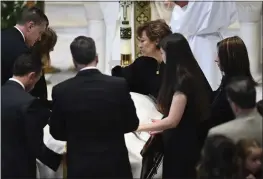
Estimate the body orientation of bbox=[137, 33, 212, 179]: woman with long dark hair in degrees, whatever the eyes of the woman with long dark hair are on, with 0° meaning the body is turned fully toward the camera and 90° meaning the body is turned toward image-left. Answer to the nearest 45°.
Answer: approximately 90°

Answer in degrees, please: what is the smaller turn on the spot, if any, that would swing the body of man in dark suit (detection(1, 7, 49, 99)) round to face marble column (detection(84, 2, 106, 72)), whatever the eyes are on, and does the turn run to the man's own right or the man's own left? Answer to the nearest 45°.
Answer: approximately 45° to the man's own left

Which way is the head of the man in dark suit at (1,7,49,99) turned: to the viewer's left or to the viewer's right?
to the viewer's right

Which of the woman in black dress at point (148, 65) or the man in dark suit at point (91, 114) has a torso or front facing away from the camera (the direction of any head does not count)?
the man in dark suit

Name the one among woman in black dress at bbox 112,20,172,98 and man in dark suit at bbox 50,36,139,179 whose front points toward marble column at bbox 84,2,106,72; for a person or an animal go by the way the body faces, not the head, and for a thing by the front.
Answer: the man in dark suit

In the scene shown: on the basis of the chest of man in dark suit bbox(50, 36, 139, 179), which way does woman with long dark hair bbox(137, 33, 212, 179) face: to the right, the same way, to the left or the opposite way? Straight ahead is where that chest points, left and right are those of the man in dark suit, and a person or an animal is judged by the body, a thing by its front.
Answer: to the left

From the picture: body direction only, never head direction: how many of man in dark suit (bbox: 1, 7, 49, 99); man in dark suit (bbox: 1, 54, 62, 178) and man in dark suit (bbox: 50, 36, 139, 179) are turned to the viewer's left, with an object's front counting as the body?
0

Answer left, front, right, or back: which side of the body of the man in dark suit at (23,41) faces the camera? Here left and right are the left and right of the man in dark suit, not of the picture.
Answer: right

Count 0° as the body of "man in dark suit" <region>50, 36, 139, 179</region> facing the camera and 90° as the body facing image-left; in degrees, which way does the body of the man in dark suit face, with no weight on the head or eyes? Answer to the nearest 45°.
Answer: approximately 180°

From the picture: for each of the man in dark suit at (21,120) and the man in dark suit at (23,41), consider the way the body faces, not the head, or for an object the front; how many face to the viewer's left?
0
